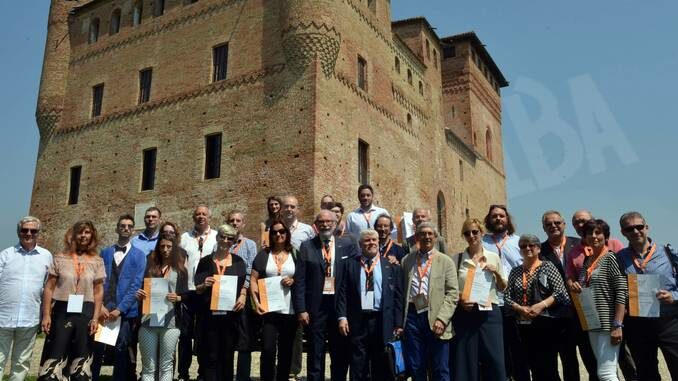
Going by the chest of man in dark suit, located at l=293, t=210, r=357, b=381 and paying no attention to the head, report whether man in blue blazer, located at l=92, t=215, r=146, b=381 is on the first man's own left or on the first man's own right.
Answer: on the first man's own right

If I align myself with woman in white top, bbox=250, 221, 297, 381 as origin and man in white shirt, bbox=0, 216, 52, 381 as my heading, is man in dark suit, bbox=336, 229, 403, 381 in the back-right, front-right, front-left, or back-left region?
back-left

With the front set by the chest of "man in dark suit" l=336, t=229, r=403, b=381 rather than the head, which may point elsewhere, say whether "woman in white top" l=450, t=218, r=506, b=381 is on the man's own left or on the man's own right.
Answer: on the man's own left

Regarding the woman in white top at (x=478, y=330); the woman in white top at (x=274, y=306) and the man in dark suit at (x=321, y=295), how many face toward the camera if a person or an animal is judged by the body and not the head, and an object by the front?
3

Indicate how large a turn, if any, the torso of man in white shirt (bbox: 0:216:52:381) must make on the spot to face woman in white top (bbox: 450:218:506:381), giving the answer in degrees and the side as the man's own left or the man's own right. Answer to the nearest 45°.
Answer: approximately 45° to the man's own left

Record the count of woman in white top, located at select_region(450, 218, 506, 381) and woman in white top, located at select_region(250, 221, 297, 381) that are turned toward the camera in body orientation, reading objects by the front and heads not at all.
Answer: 2

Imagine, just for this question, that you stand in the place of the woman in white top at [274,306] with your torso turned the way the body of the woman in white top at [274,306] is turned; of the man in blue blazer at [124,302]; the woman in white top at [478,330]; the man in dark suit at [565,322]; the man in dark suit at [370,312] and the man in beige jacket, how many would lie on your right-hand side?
1

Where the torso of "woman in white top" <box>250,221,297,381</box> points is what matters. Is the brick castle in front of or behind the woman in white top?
behind

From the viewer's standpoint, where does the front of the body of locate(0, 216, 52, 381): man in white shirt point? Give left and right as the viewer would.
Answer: facing the viewer

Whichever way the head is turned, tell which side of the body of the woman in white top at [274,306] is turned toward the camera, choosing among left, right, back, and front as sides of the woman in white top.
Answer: front

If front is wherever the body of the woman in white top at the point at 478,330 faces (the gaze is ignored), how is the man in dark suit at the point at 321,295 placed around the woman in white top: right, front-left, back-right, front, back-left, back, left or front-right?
right
